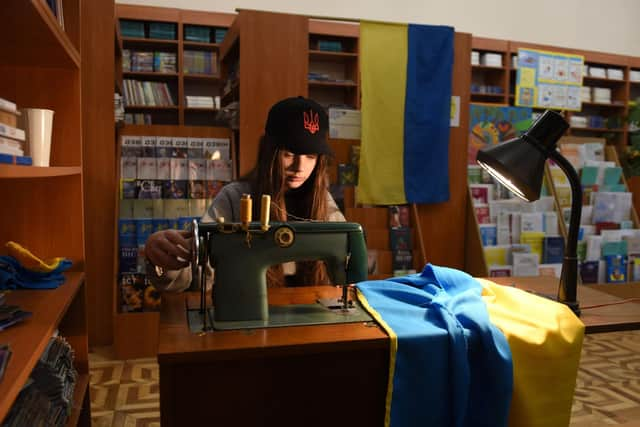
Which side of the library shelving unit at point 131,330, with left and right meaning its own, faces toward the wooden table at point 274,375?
front

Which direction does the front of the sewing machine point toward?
away from the camera

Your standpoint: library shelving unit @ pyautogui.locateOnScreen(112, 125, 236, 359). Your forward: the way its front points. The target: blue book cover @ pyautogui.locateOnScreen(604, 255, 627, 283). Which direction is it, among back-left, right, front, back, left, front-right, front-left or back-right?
left

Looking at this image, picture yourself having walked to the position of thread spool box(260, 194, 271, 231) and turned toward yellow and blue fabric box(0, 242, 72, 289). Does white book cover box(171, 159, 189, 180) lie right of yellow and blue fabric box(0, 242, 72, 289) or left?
right

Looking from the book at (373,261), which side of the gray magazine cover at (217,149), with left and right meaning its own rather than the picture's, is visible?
left

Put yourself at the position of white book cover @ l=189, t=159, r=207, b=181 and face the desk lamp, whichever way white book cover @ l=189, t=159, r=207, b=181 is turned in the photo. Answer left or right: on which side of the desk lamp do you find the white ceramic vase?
right

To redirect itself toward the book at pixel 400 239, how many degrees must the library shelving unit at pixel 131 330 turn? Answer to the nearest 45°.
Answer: approximately 90° to its left

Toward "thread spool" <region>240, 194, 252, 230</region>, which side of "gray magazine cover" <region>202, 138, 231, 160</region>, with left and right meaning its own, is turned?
front

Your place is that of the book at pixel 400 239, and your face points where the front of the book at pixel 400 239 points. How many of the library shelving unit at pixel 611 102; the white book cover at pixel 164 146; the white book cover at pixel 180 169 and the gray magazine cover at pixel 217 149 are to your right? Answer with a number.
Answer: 3

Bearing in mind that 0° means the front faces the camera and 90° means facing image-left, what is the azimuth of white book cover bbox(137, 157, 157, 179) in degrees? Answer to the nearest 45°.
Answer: approximately 0°

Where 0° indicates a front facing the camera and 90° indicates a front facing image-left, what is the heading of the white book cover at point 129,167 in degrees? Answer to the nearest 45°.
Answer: approximately 0°
